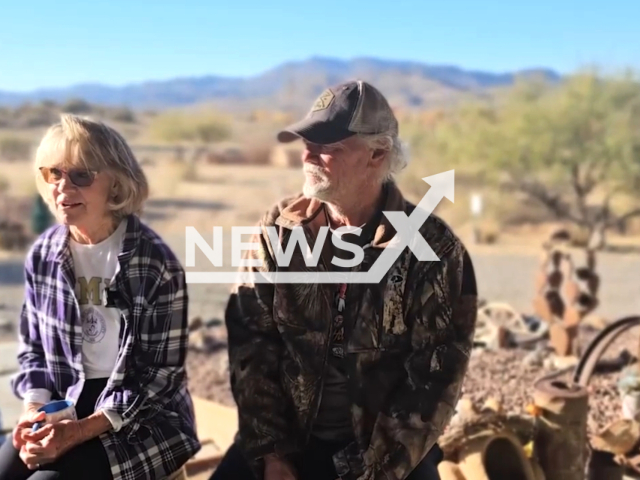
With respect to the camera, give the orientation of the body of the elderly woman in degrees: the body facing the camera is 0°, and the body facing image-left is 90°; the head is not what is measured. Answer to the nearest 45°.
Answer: approximately 45°

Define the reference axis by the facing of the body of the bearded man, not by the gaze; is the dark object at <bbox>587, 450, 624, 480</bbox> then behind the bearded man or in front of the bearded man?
behind

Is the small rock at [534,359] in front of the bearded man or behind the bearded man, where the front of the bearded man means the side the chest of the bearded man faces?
behind

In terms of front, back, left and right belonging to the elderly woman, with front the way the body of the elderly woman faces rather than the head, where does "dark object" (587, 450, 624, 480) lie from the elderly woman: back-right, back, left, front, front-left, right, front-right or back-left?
back-left

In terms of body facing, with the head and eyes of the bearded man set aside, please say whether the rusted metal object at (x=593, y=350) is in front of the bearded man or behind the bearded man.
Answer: behind

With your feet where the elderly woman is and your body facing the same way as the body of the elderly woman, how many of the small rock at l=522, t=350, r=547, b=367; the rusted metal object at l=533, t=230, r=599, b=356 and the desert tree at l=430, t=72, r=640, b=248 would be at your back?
3

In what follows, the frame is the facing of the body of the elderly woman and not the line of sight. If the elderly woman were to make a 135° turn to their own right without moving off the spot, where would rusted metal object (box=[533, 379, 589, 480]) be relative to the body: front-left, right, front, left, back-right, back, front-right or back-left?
right

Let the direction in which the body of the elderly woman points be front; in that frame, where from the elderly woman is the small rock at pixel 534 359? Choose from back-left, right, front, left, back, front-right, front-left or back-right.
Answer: back

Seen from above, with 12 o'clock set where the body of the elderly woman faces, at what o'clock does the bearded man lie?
The bearded man is roughly at 8 o'clock from the elderly woman.

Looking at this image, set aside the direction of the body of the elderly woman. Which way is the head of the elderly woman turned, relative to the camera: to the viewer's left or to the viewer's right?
to the viewer's left

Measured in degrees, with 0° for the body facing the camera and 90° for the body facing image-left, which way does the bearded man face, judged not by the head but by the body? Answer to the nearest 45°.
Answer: approximately 45°
